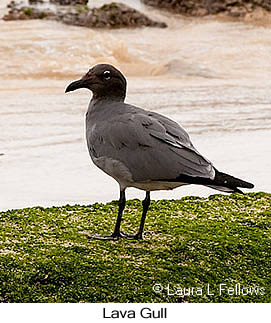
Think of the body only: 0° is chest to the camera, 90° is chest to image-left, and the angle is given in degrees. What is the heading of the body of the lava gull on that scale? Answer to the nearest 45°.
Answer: approximately 90°

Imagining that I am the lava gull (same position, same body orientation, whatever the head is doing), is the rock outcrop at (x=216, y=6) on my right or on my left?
on my right

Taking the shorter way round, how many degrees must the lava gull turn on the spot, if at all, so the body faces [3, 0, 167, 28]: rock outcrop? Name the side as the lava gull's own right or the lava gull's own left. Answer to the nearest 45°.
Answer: approximately 90° to the lava gull's own right

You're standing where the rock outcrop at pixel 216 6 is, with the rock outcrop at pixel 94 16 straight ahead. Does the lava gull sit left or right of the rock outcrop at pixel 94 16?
left
